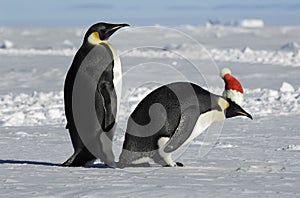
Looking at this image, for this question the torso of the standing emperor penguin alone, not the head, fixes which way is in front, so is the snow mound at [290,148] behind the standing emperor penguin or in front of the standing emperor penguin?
in front

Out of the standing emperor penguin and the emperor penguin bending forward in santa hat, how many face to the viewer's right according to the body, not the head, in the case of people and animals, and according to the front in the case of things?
2

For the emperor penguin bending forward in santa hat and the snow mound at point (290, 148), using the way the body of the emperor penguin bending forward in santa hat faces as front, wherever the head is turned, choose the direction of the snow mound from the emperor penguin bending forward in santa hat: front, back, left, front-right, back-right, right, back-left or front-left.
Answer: front-left

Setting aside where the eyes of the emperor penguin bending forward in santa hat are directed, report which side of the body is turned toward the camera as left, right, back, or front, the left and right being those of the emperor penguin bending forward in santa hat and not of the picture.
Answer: right

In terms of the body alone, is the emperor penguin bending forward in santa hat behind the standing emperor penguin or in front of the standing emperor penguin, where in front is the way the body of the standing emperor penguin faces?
in front

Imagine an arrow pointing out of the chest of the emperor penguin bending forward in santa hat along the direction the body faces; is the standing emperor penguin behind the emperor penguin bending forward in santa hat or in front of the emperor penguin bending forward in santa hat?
behind

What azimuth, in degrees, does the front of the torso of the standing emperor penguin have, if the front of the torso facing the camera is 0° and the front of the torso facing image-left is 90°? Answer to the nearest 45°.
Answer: approximately 270°

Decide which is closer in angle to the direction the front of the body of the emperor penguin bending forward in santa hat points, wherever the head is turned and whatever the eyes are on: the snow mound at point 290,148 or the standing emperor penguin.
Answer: the snow mound
